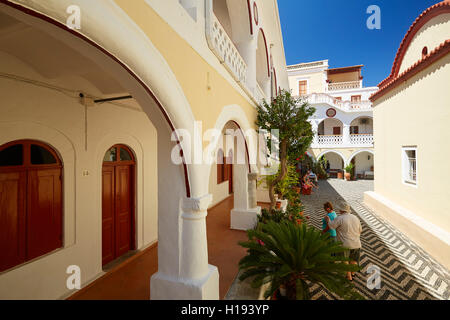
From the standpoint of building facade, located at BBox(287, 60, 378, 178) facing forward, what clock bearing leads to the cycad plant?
The cycad plant is roughly at 12 o'clock from the building facade.

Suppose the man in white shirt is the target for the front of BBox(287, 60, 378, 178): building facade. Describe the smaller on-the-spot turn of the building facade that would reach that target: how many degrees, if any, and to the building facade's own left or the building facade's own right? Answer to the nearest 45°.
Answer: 0° — it already faces them

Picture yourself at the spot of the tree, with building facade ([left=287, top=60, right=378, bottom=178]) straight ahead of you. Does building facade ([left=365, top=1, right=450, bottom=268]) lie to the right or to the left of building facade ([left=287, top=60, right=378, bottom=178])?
right

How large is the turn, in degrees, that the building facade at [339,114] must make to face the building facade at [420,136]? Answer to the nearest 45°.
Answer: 0° — it already faces it

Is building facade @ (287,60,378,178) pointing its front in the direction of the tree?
yes

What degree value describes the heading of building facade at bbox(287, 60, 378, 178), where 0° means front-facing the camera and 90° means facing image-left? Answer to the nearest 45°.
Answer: approximately 0°
